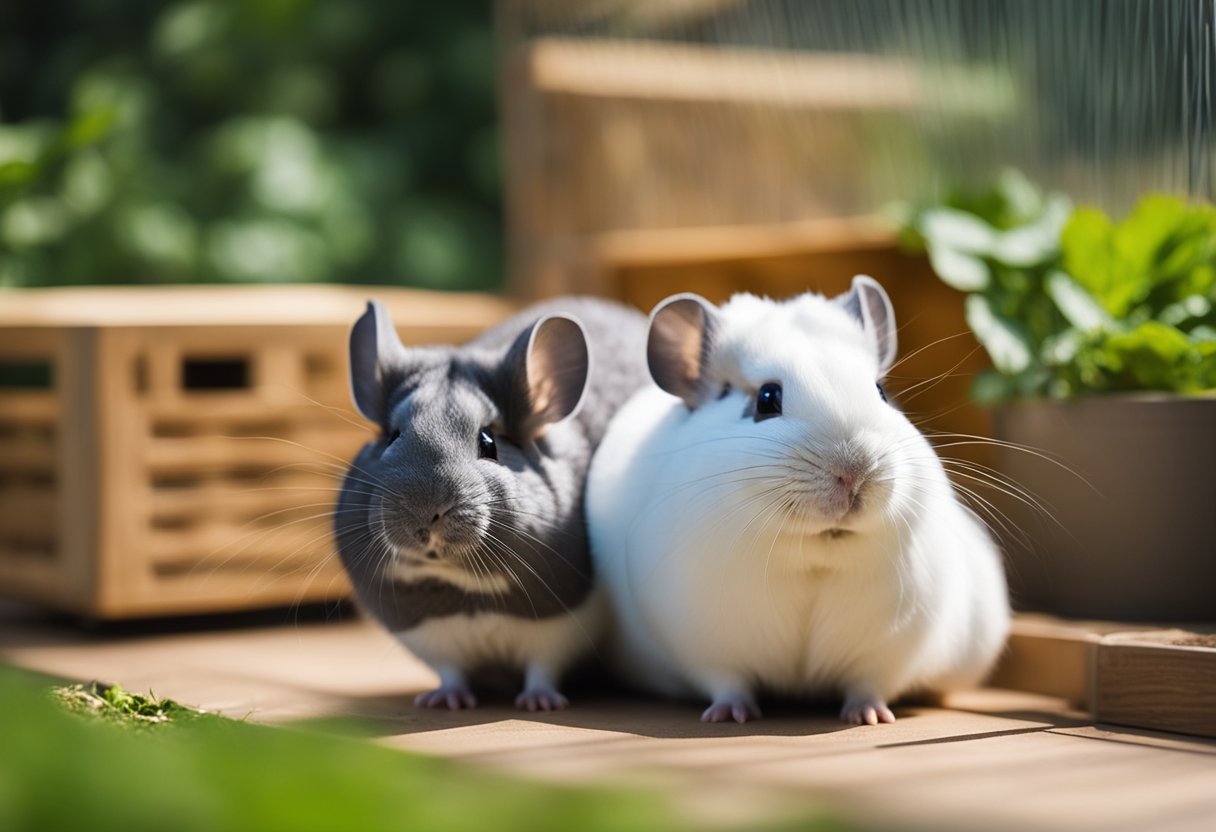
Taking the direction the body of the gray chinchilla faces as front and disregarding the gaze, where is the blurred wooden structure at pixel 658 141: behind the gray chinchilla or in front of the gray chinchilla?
behind

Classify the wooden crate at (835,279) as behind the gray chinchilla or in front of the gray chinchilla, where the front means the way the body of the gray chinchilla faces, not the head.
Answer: behind

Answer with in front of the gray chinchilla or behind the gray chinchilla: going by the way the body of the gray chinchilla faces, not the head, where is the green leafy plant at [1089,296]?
behind

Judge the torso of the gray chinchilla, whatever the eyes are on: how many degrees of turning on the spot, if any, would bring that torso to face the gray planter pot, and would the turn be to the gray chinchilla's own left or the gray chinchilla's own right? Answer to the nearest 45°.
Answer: approximately 135° to the gray chinchilla's own left

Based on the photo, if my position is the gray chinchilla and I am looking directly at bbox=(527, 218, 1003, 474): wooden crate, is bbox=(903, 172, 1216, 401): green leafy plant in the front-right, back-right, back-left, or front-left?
front-right

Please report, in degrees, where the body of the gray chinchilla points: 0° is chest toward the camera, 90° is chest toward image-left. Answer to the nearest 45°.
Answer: approximately 45°

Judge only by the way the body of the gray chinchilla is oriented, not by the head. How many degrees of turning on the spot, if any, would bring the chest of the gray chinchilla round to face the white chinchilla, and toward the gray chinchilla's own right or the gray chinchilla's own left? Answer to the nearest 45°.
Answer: approximately 135° to the gray chinchilla's own left

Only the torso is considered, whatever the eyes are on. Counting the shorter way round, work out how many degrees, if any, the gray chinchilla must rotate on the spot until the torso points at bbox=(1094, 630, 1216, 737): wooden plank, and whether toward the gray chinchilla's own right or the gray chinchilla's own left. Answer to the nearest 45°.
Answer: approximately 135° to the gray chinchilla's own left
